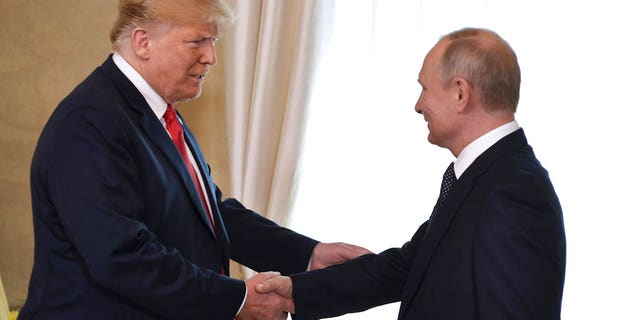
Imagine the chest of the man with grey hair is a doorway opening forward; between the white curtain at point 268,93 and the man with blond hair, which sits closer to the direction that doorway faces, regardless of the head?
the man with blond hair

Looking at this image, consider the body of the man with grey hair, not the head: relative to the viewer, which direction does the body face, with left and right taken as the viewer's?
facing to the left of the viewer

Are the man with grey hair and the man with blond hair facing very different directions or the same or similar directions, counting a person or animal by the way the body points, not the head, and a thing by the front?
very different directions

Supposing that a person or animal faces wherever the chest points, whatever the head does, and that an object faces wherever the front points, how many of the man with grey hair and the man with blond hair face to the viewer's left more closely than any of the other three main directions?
1

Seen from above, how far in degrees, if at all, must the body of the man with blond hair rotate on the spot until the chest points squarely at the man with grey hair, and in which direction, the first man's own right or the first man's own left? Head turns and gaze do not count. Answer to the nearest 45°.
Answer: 0° — they already face them

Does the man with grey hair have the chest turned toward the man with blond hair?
yes

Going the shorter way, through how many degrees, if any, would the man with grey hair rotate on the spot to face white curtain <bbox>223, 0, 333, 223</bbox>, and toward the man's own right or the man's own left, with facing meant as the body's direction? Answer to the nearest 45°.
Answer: approximately 45° to the man's own right

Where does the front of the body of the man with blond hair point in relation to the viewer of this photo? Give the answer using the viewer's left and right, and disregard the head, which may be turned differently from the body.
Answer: facing to the right of the viewer

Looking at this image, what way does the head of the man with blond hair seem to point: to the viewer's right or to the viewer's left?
to the viewer's right

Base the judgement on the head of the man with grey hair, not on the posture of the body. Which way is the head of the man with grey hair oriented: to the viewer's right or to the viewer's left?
to the viewer's left

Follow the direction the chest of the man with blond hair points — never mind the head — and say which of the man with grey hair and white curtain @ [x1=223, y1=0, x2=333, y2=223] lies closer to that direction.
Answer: the man with grey hair

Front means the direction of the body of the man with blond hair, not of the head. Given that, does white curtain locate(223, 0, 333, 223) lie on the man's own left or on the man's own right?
on the man's own left
